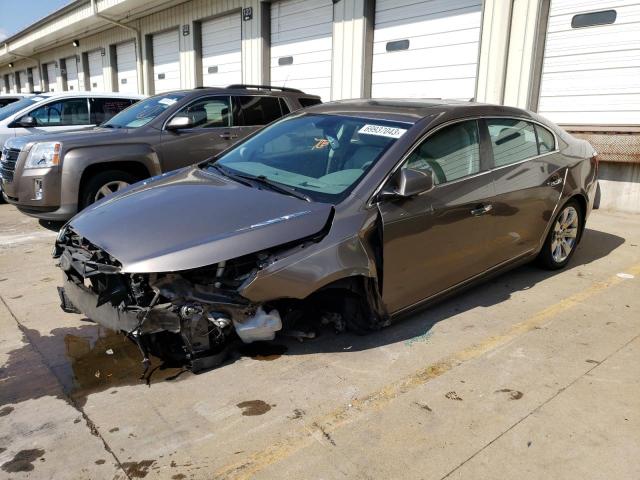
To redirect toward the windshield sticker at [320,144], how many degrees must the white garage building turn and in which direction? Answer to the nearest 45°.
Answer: approximately 45° to its left

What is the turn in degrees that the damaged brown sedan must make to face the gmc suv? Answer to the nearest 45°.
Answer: approximately 90° to its right

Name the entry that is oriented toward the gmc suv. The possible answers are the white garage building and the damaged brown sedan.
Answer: the white garage building

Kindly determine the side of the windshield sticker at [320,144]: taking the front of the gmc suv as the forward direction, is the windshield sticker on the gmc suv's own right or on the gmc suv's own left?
on the gmc suv's own left

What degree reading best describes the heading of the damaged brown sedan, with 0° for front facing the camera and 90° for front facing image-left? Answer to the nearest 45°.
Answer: approximately 45°

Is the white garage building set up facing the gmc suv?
yes

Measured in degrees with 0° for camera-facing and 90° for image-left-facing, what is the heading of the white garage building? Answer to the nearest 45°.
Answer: approximately 45°
